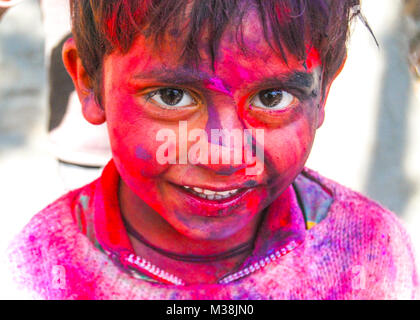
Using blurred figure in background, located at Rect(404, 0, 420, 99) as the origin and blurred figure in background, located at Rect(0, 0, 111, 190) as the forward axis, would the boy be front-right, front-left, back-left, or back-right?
front-left

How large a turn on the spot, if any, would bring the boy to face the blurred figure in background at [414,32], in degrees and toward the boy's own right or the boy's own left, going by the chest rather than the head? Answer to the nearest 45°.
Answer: approximately 135° to the boy's own left

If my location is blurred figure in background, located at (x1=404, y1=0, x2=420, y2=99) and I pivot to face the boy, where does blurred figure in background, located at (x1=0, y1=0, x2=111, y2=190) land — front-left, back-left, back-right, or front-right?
front-right

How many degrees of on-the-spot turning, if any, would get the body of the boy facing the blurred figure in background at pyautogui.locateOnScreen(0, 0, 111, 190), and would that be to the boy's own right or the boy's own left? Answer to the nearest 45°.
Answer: approximately 135° to the boy's own right

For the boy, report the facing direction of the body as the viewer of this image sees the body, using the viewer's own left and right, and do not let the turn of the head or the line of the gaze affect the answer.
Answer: facing the viewer
